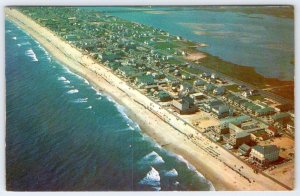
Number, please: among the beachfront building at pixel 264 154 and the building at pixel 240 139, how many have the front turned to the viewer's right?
0

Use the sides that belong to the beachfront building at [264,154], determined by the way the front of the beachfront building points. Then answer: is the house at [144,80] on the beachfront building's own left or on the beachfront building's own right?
on the beachfront building's own right

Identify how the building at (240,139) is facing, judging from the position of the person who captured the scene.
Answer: facing the viewer and to the left of the viewer

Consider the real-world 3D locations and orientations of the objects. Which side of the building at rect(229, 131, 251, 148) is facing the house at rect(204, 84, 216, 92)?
right

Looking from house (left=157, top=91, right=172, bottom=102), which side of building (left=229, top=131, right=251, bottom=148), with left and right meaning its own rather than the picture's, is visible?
right

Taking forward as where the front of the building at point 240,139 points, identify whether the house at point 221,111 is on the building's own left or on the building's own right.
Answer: on the building's own right

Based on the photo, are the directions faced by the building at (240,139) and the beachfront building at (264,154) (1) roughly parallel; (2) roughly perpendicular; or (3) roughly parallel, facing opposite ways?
roughly parallel
